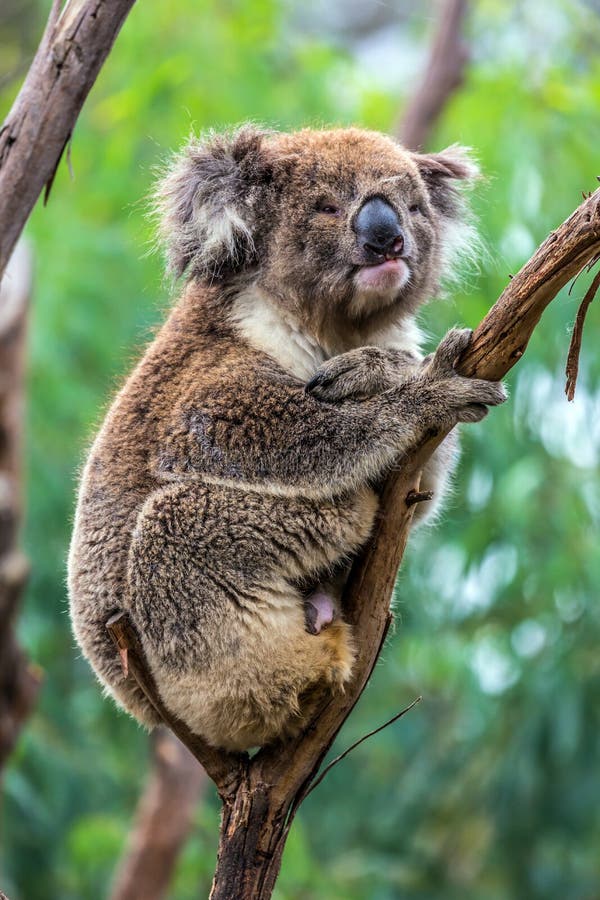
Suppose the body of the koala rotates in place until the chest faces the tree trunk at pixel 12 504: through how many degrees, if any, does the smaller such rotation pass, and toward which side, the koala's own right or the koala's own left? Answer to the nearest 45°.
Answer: approximately 135° to the koala's own left

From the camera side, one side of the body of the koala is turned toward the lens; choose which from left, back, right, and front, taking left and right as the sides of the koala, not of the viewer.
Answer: right
